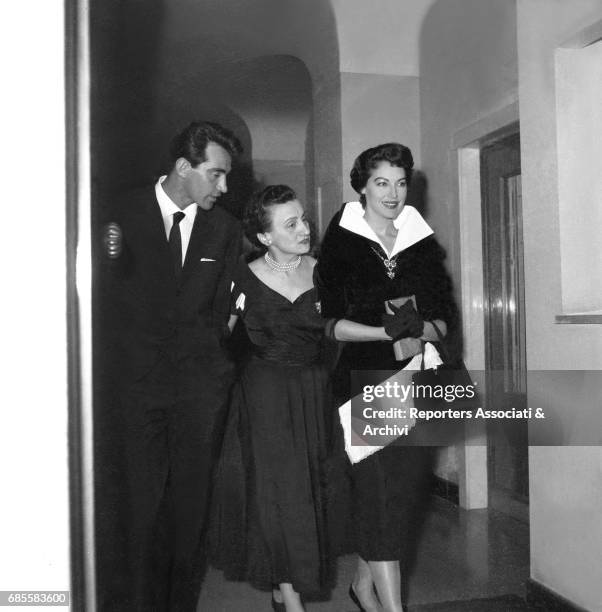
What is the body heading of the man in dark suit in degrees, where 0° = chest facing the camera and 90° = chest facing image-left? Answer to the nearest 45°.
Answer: approximately 0°

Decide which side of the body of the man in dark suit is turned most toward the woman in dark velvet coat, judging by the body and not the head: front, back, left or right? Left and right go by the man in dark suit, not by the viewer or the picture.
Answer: left
